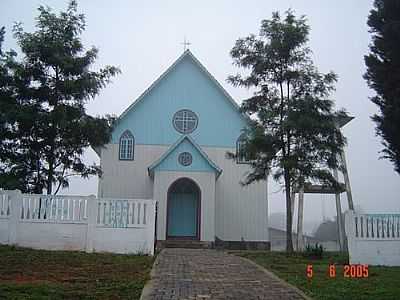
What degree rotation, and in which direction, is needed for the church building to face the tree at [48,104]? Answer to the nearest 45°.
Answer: approximately 45° to its right

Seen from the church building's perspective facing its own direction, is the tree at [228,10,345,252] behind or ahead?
ahead

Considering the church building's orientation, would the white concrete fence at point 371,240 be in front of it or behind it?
in front

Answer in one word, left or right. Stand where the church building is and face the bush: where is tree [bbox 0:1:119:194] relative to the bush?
right

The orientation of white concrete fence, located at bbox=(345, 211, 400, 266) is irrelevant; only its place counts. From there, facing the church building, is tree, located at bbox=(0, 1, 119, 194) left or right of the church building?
left

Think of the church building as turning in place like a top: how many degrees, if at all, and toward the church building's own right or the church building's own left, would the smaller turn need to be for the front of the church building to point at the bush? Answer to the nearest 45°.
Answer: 0° — it already faces it

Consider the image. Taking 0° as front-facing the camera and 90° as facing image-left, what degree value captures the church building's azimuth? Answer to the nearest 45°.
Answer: approximately 0°
